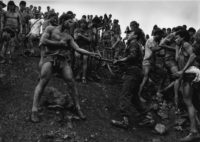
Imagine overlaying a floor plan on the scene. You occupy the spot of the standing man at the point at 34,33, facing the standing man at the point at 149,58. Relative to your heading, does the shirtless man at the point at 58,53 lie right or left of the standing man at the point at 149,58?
right

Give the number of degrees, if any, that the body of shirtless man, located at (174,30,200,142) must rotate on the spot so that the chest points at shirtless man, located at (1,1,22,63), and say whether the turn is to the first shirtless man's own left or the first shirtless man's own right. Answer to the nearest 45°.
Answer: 0° — they already face them

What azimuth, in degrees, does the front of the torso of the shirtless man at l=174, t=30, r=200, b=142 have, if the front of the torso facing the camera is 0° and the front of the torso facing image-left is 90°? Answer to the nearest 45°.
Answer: approximately 90°

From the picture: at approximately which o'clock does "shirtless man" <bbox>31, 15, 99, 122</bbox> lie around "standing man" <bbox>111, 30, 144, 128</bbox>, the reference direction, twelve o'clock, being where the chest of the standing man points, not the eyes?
The shirtless man is roughly at 11 o'clock from the standing man.

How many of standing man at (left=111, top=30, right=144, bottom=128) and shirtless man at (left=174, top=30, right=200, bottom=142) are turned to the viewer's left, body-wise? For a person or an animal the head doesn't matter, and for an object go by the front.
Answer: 2

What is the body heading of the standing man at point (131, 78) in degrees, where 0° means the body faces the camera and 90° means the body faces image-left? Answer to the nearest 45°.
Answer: approximately 90°

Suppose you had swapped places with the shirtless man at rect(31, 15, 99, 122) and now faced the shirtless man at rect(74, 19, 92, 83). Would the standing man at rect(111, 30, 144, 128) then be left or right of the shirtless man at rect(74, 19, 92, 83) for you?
right

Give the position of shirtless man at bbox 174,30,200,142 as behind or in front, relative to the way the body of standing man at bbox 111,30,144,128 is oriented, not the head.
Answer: behind
